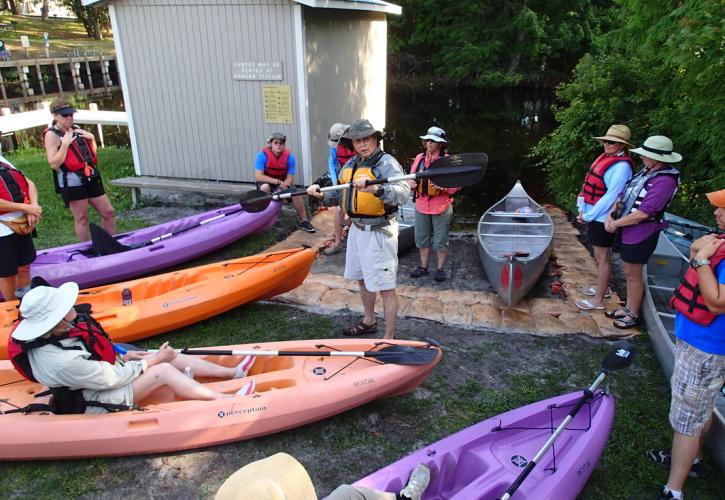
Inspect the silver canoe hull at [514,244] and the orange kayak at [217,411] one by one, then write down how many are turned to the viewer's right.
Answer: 1

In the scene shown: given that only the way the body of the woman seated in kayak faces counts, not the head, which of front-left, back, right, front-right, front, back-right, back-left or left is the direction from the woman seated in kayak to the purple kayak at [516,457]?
front-right

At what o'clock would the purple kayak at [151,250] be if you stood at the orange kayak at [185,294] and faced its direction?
The purple kayak is roughly at 10 o'clock from the orange kayak.

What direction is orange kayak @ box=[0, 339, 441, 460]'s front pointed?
to the viewer's right

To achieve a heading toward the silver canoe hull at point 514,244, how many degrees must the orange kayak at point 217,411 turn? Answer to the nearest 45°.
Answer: approximately 45° to its left

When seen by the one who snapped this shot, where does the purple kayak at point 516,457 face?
facing away from the viewer and to the right of the viewer

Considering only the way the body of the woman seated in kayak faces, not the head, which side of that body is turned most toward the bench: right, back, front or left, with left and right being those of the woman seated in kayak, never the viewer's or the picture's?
left

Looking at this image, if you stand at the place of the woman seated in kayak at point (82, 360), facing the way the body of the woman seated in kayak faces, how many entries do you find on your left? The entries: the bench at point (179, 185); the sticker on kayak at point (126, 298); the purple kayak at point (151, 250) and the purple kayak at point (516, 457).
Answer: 3

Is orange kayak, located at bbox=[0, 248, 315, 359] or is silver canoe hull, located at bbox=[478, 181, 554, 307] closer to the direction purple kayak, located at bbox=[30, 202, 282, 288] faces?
the silver canoe hull

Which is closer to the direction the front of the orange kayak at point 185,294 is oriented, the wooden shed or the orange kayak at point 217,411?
the wooden shed

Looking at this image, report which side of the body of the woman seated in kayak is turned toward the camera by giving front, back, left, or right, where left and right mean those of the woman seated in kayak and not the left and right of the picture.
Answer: right
